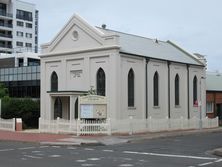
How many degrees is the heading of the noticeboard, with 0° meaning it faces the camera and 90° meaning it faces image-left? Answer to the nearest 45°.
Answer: approximately 0°

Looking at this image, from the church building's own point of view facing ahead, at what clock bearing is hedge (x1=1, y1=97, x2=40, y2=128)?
The hedge is roughly at 2 o'clock from the church building.

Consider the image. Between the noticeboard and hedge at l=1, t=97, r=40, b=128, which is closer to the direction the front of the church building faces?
the noticeboard

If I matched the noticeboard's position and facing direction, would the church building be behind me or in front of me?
behind

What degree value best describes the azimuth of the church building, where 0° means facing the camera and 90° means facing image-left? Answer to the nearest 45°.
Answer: approximately 45°

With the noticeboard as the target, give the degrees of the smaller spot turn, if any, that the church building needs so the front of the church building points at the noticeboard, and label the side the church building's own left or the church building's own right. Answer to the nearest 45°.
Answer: approximately 45° to the church building's own left
